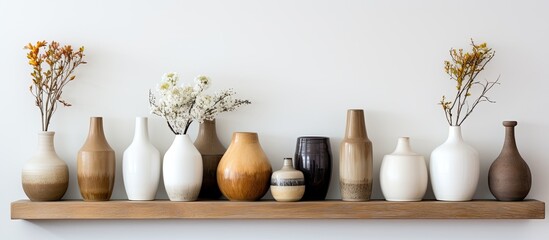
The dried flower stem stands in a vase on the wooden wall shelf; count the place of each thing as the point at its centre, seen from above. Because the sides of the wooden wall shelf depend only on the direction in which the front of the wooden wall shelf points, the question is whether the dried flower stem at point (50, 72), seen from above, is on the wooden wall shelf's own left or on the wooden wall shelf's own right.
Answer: on the wooden wall shelf's own right

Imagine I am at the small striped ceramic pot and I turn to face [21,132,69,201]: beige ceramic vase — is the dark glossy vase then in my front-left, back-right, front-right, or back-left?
back-right

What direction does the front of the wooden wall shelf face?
toward the camera
